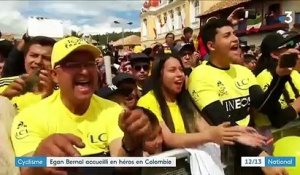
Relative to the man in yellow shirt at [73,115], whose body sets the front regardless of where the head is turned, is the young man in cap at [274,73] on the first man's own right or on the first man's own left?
on the first man's own left

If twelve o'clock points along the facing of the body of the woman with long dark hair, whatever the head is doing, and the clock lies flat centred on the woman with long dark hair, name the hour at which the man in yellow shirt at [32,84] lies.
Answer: The man in yellow shirt is roughly at 4 o'clock from the woman with long dark hair.

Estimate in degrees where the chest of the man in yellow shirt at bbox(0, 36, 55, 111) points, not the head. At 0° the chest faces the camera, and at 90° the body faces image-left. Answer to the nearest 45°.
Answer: approximately 0°

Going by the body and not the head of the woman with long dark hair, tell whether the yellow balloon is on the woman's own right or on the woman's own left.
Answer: on the woman's own left

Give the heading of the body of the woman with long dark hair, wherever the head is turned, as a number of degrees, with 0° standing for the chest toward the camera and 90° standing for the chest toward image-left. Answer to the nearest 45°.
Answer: approximately 315°

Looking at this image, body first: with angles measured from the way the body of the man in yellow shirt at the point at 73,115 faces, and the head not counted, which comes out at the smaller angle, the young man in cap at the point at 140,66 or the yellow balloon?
the yellow balloon

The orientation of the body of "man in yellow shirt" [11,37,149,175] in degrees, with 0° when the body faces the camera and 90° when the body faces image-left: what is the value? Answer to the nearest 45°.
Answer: approximately 315°

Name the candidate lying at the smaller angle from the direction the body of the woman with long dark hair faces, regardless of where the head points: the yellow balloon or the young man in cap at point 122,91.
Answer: the yellow balloon
